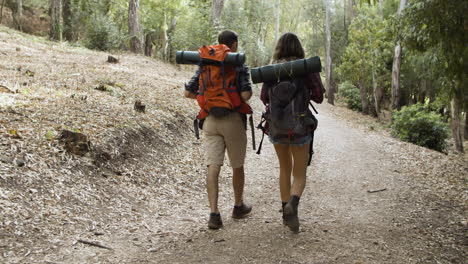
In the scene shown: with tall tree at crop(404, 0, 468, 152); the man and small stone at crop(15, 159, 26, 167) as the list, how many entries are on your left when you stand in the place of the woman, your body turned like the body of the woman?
2

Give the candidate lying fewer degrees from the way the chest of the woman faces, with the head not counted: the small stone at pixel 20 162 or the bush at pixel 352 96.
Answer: the bush

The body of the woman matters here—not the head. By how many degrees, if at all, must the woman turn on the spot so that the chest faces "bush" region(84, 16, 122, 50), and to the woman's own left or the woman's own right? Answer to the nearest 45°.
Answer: approximately 45° to the woman's own left

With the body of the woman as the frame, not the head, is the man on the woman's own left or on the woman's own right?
on the woman's own left

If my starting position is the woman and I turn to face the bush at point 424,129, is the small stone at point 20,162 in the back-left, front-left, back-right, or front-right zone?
back-left

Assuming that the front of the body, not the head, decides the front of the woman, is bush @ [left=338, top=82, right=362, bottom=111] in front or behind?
in front

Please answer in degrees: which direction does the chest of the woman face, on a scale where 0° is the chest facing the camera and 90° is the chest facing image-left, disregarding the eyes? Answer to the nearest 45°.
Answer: approximately 180°

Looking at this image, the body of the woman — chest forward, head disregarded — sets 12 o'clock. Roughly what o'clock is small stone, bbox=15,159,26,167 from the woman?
The small stone is roughly at 9 o'clock from the woman.

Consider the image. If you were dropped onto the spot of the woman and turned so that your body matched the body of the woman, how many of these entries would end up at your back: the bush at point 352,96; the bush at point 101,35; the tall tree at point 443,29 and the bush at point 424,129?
0

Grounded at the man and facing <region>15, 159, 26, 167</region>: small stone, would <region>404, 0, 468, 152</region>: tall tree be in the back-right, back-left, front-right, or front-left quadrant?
back-right

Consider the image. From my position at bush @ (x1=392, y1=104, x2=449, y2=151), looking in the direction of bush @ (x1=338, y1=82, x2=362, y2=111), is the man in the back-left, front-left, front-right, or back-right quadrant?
back-left

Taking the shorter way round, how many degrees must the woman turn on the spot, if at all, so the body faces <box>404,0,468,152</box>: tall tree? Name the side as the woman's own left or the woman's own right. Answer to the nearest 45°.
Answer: approximately 45° to the woman's own right

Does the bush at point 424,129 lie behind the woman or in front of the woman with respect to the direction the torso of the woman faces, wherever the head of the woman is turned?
in front

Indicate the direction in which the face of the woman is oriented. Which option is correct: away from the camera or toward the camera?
away from the camera

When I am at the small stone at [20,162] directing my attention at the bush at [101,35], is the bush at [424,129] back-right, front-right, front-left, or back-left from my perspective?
front-right
